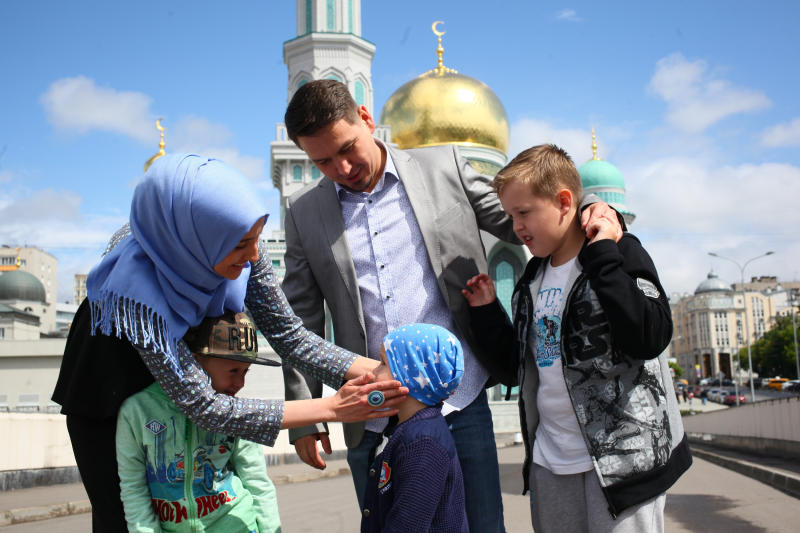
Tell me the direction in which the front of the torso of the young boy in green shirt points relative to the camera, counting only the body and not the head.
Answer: toward the camera

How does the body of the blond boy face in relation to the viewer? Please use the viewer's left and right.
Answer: facing the viewer and to the left of the viewer

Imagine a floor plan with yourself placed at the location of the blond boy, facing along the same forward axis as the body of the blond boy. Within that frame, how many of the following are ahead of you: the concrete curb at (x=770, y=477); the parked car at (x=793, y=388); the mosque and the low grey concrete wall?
0

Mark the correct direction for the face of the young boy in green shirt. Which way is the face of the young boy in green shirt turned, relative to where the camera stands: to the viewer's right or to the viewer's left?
to the viewer's right

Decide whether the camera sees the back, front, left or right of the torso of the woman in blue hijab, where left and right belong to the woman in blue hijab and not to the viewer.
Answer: right

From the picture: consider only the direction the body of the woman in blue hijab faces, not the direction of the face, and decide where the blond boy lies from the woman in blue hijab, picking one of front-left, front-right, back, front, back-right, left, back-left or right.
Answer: front

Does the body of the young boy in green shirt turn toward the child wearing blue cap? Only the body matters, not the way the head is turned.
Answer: no

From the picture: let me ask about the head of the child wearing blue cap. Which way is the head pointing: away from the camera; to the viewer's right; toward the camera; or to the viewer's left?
to the viewer's left

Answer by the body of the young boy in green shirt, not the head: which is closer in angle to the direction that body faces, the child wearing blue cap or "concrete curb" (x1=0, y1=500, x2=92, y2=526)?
the child wearing blue cap

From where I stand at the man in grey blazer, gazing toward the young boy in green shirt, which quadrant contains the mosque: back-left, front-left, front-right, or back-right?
back-right
